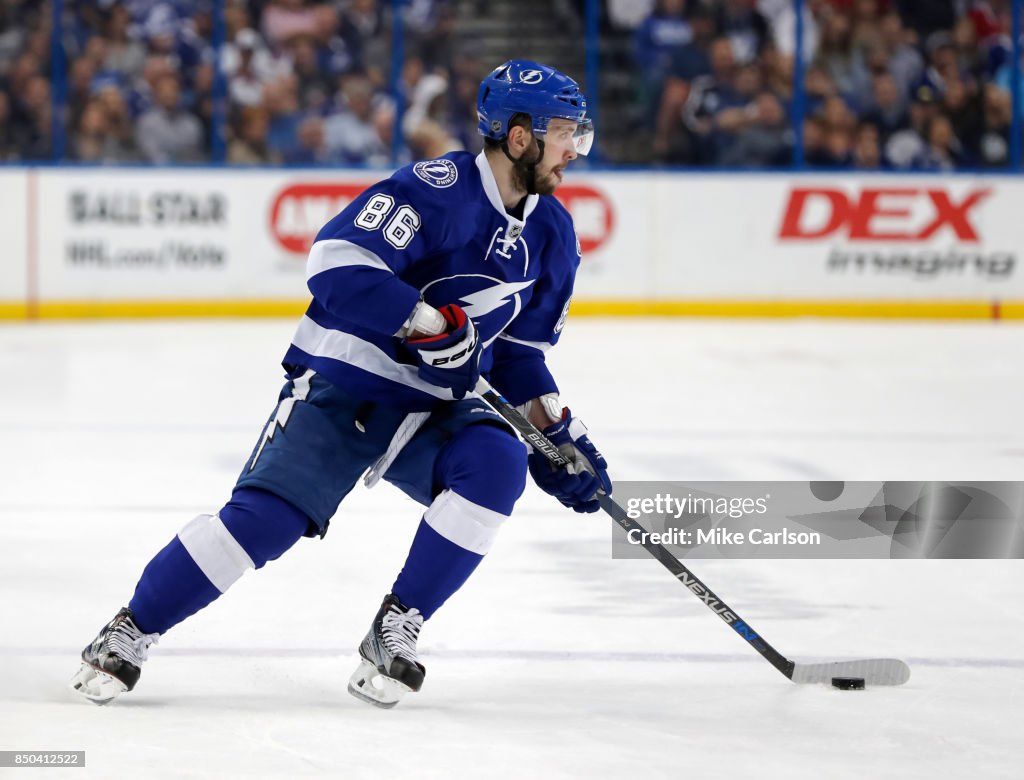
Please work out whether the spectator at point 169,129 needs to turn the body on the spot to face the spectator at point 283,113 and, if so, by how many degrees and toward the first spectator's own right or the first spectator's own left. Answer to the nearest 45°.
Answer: approximately 90° to the first spectator's own left

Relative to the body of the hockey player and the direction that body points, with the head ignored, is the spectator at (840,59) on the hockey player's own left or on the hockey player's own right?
on the hockey player's own left

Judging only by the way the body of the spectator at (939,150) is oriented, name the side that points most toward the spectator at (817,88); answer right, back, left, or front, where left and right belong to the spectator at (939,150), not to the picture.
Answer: right

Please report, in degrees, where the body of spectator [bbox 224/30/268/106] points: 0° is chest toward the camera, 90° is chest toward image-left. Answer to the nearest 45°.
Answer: approximately 0°

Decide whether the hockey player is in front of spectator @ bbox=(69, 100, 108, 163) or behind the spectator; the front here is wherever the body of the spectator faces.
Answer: in front

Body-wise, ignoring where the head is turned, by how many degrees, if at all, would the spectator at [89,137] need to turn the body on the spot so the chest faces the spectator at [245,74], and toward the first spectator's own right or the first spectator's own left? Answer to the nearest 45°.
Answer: approximately 90° to the first spectator's own left
